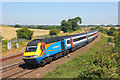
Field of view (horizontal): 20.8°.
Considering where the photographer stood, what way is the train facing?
facing the viewer and to the left of the viewer
